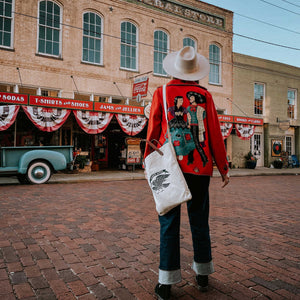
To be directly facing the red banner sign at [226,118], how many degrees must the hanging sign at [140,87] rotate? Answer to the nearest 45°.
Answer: approximately 135° to its left

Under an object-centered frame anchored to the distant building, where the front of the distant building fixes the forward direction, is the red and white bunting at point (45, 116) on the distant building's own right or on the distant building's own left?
on the distant building's own right

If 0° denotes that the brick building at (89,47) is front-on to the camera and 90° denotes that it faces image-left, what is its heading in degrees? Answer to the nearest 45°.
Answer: approximately 315°

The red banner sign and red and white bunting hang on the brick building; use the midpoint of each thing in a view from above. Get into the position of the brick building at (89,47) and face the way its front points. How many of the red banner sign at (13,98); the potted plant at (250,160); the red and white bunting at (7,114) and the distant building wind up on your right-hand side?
2

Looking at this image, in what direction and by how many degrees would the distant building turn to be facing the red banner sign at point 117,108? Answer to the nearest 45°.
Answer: approximately 90° to its right
